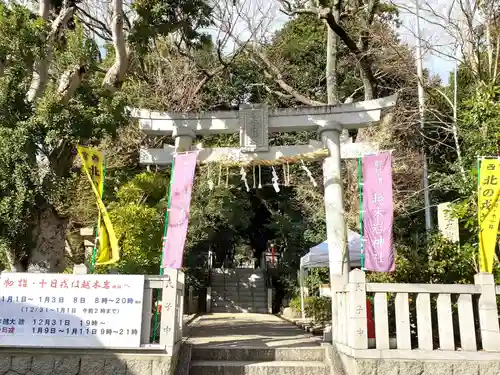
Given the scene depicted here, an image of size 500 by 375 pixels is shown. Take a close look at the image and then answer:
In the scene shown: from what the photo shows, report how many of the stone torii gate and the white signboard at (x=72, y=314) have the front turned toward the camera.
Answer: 2

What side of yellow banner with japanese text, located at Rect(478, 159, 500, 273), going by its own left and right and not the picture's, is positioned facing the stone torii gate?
right

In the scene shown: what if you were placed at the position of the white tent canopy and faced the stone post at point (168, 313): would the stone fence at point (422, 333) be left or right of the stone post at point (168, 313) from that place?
left

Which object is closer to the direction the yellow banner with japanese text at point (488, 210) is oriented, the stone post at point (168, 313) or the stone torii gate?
the stone post

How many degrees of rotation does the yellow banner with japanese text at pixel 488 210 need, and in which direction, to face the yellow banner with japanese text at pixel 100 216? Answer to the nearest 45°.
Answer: approximately 90° to its right

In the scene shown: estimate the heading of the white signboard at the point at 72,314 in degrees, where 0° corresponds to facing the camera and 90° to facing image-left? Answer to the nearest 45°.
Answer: approximately 0°

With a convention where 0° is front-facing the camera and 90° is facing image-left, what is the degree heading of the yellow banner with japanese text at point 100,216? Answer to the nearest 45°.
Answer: approximately 0°

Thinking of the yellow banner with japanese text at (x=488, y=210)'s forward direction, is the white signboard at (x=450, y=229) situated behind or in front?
behind
